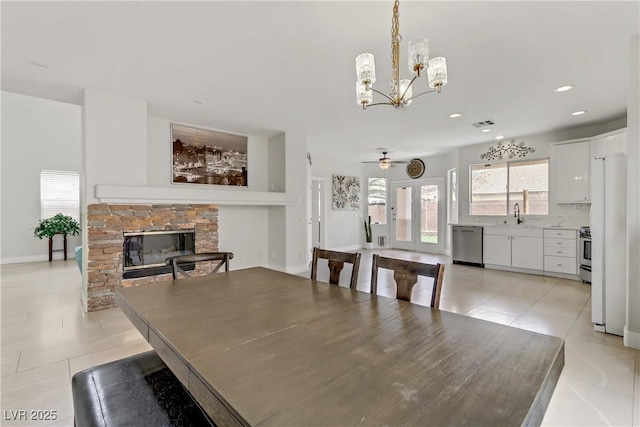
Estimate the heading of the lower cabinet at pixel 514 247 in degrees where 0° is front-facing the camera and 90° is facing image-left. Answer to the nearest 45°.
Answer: approximately 0°

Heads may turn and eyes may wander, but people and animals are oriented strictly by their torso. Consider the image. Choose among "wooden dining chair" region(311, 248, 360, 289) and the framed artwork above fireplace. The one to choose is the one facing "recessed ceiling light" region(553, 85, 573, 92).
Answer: the framed artwork above fireplace

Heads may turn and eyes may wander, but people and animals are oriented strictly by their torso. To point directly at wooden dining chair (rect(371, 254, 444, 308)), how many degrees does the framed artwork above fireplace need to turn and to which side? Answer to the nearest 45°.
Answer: approximately 45° to its right

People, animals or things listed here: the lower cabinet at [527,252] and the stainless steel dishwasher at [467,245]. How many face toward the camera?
2

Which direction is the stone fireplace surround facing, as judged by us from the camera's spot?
facing the viewer and to the right of the viewer

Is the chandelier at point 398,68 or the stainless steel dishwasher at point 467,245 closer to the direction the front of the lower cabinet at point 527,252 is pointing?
the chandelier

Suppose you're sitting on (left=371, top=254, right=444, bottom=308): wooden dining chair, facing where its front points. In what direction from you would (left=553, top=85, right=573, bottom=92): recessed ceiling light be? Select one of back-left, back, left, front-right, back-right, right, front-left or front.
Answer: back

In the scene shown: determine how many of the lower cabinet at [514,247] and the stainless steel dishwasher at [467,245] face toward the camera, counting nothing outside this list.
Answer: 2

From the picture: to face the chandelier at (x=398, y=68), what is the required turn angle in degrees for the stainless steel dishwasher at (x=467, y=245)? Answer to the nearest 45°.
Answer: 0° — it already faces it

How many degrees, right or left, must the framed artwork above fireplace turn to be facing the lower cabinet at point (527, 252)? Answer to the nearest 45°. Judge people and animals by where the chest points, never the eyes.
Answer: approximately 45° to its left

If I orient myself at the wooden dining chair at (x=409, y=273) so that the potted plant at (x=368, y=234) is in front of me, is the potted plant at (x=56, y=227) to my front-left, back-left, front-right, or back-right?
front-left

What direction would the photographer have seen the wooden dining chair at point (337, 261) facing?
facing the viewer and to the left of the viewer

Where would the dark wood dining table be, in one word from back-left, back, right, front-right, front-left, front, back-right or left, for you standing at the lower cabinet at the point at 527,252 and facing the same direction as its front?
front

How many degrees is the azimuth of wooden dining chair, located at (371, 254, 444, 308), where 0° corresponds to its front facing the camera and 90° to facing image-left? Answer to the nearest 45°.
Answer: approximately 45°

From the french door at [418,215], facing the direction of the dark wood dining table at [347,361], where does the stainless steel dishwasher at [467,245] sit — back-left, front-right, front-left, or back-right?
front-left
